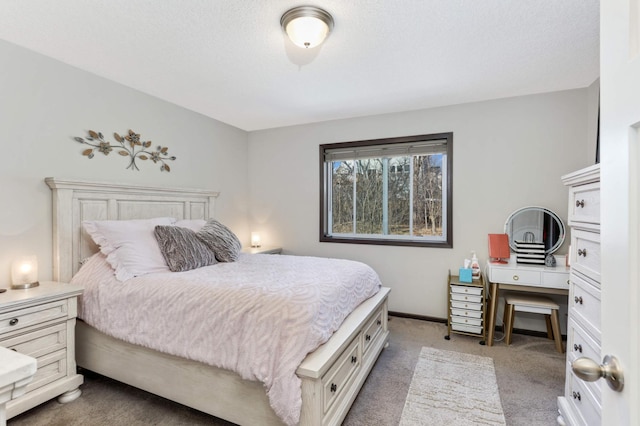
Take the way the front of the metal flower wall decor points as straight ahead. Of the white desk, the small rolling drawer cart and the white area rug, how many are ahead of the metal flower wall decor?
3

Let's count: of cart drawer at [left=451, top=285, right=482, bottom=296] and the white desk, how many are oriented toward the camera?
2

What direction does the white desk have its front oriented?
toward the camera

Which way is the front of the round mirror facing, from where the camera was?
facing the viewer

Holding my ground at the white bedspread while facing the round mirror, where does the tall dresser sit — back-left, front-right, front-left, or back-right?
front-right

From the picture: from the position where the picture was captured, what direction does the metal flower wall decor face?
facing the viewer and to the right of the viewer

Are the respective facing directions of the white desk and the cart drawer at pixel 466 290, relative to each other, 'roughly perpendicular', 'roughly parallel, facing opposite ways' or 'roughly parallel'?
roughly parallel

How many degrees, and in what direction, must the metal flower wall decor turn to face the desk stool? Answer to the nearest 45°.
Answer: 0° — it already faces it

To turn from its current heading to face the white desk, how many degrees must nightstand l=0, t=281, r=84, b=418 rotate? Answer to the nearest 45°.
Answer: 0° — it already faces it

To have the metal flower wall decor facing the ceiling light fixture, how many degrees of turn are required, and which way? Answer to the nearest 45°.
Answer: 0° — it already faces it

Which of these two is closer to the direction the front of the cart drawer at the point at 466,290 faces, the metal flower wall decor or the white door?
the white door

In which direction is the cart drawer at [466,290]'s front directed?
toward the camera

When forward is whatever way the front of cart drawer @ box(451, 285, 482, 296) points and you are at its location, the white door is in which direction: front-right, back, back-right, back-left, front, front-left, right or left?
front

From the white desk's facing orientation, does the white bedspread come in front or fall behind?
in front

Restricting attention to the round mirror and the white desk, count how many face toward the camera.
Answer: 2

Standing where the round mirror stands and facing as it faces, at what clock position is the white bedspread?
The white bedspread is roughly at 1 o'clock from the round mirror.

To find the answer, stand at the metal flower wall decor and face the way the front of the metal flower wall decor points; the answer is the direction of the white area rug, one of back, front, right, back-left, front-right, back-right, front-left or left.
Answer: front
